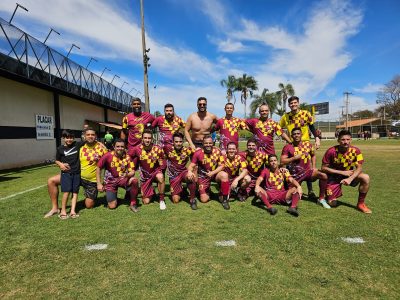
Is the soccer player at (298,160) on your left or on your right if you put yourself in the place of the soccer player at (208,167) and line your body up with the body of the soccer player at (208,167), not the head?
on your left

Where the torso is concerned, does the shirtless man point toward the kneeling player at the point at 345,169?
no

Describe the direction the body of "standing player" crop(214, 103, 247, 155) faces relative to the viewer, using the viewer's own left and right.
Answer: facing the viewer

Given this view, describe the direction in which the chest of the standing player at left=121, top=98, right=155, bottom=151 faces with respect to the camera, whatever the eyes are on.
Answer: toward the camera

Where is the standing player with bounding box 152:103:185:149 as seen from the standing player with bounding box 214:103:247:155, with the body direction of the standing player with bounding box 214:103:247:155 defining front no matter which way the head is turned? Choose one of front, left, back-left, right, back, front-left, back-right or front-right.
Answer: right

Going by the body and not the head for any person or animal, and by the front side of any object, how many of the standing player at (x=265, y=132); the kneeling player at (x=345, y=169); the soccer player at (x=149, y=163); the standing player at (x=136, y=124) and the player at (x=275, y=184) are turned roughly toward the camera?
5

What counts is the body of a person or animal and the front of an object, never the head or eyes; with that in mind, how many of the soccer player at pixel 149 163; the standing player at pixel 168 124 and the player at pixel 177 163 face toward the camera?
3

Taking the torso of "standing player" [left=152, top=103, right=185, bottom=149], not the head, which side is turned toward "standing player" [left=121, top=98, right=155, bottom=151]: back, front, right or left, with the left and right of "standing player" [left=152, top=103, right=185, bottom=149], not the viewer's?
right

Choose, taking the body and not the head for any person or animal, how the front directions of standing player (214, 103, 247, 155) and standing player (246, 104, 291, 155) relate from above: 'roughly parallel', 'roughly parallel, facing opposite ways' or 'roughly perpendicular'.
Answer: roughly parallel

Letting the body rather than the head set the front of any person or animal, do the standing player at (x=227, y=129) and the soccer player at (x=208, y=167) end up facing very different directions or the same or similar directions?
same or similar directions

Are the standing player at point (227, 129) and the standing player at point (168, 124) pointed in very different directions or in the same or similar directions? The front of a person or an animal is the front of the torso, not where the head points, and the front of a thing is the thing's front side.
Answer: same or similar directions

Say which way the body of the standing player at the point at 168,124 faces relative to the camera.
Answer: toward the camera

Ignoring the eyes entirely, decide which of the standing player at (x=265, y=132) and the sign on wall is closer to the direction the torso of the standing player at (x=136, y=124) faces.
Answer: the standing player

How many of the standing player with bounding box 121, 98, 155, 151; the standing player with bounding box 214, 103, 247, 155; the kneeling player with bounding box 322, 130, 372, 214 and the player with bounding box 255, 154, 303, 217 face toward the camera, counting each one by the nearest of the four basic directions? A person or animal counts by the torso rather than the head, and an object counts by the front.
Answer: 4

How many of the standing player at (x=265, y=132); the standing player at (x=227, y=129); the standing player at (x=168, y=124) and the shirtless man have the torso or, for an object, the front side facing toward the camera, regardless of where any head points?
4

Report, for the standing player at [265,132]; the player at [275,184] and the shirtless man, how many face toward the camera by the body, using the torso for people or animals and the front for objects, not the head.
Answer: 3

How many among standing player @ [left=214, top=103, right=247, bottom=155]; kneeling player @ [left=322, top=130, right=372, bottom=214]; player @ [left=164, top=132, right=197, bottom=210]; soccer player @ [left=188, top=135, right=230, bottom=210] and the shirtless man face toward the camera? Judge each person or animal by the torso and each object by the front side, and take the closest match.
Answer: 5

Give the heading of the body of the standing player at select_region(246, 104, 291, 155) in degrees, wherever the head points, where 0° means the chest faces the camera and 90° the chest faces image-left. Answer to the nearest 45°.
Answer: approximately 0°

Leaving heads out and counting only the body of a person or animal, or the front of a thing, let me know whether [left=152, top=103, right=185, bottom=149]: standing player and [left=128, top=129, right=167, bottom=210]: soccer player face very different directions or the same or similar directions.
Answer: same or similar directions
